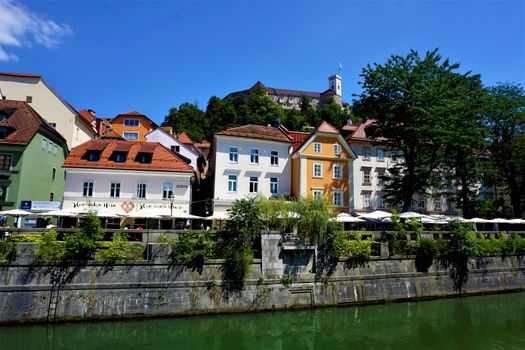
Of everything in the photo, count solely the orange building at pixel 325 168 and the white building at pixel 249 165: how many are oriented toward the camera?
2

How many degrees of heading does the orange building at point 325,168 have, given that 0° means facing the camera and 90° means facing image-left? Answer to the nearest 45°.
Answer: approximately 0°

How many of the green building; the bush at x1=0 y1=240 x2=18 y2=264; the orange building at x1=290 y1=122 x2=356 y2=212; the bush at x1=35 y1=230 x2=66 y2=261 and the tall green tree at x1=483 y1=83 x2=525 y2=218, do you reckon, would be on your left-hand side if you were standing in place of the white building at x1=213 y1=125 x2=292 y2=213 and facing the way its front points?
2

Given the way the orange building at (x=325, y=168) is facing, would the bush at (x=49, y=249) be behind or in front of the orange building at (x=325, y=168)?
in front

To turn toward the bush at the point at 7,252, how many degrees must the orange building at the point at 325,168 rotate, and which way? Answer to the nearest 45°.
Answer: approximately 45° to its right

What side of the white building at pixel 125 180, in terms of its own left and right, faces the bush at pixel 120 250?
front

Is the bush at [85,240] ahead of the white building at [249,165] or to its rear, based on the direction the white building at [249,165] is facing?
ahead

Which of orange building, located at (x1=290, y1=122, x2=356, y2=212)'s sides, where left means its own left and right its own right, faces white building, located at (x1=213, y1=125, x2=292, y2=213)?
right

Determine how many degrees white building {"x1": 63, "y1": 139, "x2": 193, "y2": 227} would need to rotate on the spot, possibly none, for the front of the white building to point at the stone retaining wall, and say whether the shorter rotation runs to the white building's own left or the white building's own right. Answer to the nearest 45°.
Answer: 0° — it already faces it

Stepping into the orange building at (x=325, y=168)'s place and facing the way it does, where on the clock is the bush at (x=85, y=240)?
The bush is roughly at 1 o'clock from the orange building.

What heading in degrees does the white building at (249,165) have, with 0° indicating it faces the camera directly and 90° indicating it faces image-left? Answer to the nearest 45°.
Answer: approximately 0°

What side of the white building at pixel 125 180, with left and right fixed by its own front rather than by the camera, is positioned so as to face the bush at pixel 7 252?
front
